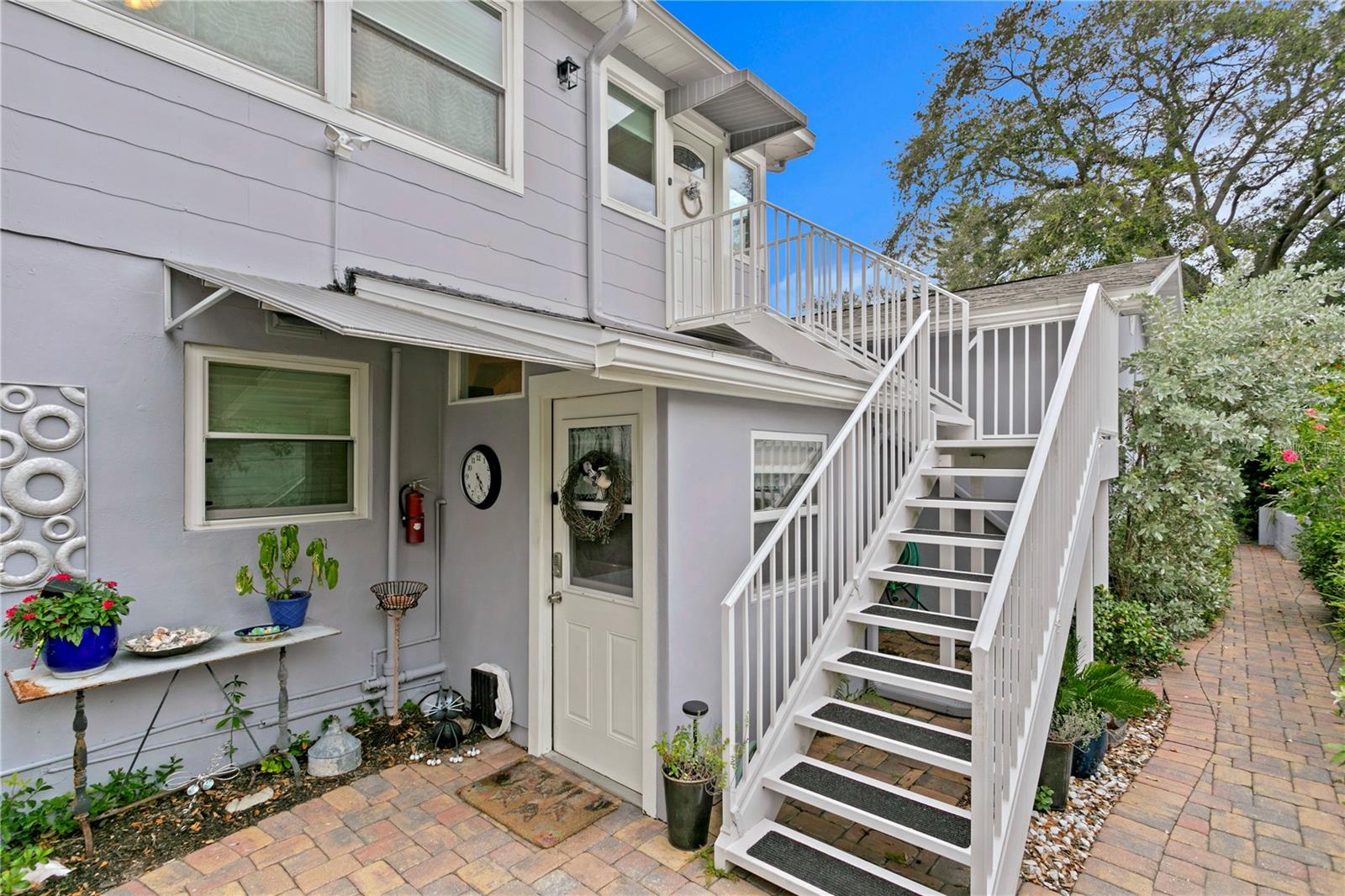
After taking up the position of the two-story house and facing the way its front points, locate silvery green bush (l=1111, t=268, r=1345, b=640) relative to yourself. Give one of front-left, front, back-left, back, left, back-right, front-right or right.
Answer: front-left

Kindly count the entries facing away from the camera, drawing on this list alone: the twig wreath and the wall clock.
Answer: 0

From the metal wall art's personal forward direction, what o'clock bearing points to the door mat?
The door mat is roughly at 10 o'clock from the metal wall art.

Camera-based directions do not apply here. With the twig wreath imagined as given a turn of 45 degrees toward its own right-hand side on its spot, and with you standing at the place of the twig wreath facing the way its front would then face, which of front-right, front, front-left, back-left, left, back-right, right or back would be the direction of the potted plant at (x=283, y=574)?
front

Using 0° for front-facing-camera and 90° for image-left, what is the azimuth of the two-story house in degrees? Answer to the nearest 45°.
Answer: approximately 315°

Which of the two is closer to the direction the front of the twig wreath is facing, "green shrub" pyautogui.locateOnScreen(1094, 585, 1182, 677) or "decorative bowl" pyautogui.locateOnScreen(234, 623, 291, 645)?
the decorative bowl

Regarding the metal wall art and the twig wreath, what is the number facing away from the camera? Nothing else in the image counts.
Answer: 0

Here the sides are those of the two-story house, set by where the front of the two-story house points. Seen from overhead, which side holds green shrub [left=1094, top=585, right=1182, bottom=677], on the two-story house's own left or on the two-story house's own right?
on the two-story house's own left

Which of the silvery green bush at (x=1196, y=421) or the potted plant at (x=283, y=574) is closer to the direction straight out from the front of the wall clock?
the potted plant

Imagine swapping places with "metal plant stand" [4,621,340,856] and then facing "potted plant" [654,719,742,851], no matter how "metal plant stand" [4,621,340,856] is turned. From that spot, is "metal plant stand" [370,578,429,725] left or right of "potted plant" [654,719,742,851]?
left

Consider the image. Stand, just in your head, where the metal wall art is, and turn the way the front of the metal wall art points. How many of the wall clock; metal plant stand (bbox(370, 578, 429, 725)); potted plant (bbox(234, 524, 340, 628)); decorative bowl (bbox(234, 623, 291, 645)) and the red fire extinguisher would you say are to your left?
5

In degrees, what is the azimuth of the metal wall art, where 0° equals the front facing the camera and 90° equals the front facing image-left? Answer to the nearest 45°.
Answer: approximately 0°

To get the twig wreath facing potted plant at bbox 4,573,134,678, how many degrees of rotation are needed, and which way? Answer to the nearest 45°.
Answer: approximately 45° to its right
